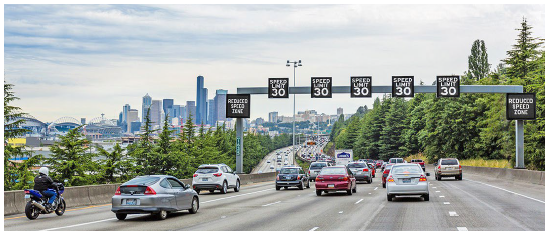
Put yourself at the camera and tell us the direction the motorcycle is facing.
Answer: facing away from the viewer and to the right of the viewer

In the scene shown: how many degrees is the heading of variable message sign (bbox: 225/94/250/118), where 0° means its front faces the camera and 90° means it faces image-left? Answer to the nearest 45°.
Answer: approximately 0°

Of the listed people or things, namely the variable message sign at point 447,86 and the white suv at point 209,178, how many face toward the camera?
1

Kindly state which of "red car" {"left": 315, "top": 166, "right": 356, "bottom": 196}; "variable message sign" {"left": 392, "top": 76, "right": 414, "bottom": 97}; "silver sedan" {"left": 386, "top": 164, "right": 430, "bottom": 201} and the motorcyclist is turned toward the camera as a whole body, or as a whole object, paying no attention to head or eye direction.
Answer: the variable message sign

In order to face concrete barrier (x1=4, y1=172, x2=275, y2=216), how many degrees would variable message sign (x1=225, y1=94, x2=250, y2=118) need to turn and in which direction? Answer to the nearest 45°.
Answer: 0° — it already faces it

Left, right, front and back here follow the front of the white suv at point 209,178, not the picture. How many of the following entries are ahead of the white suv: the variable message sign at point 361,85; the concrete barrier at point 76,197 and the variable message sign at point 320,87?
2

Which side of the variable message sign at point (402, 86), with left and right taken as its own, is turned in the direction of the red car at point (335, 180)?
front

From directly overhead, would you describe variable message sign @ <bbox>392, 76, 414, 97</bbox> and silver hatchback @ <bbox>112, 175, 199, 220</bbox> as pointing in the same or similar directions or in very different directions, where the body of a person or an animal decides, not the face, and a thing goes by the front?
very different directions

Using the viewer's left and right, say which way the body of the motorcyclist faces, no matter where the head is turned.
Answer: facing away from the viewer and to the right of the viewer

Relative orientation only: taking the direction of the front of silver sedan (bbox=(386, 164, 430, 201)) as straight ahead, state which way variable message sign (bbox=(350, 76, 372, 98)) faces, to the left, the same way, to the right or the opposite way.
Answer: the opposite way

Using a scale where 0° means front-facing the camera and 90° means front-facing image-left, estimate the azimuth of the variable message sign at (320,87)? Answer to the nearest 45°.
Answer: approximately 0°

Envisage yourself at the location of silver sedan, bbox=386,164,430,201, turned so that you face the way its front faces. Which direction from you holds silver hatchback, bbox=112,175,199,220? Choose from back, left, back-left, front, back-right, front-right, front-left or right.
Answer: back-left

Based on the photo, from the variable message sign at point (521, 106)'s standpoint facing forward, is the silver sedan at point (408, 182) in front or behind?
in front

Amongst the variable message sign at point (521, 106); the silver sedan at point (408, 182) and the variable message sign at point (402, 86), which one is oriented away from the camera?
the silver sedan

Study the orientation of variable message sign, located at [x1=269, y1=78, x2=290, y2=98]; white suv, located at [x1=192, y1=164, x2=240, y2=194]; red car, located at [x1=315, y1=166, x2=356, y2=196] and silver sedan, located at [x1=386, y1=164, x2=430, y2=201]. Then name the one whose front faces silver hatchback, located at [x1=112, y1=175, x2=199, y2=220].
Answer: the variable message sign
